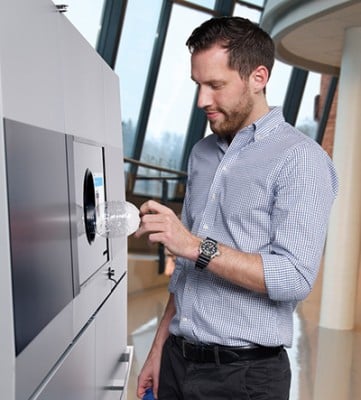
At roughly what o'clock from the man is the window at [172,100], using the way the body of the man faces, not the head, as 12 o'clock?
The window is roughly at 4 o'clock from the man.

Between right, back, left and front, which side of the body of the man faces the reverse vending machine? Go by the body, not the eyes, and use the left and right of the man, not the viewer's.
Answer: front

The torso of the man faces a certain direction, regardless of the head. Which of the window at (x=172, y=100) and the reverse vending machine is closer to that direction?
the reverse vending machine

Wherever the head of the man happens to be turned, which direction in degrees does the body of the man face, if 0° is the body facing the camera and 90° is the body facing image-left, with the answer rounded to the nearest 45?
approximately 45°
